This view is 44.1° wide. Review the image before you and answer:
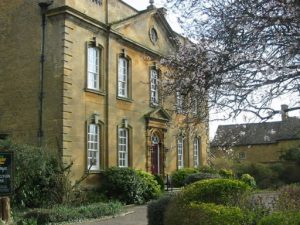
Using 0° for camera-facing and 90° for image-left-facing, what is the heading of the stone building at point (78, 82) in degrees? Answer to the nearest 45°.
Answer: approximately 315°

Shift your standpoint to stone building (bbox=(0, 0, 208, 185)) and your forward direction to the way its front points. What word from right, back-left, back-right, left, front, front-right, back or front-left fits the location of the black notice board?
front-right

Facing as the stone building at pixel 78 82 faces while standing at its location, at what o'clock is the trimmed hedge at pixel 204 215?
The trimmed hedge is roughly at 1 o'clock from the stone building.

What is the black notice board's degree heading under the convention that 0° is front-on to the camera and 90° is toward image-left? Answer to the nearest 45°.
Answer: approximately 0°

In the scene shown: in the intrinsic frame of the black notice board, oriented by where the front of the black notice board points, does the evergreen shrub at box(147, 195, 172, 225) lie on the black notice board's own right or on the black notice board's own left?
on the black notice board's own left

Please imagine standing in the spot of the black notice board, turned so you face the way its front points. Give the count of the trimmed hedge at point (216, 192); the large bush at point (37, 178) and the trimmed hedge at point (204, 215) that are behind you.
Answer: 1

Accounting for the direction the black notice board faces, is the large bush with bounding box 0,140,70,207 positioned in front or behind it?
behind

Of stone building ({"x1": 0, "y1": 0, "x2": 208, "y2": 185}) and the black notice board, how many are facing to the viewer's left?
0
